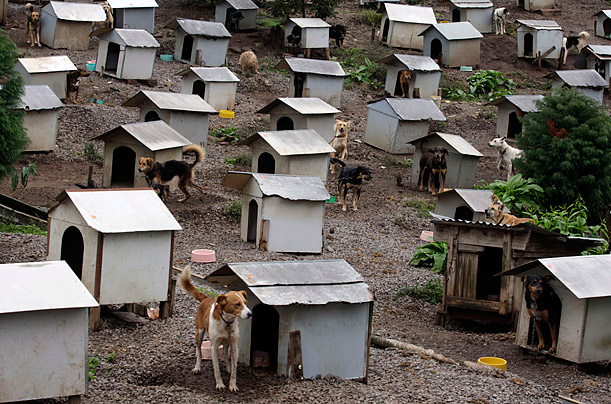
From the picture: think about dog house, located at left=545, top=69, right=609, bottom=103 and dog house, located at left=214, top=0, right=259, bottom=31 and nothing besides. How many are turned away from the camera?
0

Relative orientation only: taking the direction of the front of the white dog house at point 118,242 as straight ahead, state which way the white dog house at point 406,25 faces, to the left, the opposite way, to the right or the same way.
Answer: the same way

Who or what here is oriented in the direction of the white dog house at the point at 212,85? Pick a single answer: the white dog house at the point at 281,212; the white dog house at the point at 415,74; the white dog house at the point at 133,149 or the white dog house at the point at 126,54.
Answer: the white dog house at the point at 415,74

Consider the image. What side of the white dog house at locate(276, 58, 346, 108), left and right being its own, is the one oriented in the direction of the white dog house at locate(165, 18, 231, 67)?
right

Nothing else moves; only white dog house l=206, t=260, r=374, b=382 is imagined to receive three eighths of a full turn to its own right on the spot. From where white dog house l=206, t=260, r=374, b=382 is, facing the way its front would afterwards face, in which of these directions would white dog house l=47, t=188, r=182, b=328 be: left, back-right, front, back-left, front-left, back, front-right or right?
front-left

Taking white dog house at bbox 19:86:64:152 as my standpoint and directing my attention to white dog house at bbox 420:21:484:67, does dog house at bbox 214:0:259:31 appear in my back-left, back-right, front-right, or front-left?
front-left

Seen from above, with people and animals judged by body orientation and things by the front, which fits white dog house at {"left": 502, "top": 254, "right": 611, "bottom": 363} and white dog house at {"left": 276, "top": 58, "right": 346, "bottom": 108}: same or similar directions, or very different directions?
same or similar directions

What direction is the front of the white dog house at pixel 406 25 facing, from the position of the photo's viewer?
facing the viewer and to the left of the viewer

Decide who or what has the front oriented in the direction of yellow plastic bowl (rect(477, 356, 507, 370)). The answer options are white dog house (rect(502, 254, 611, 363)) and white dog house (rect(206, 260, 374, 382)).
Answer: white dog house (rect(502, 254, 611, 363))

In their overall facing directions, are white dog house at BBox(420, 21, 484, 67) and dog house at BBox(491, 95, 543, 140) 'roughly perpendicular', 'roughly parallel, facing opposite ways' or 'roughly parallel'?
roughly parallel

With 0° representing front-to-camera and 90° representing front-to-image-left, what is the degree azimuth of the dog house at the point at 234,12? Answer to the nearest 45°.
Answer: approximately 45°

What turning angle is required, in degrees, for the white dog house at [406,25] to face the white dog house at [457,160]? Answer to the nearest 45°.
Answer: approximately 45° to its left

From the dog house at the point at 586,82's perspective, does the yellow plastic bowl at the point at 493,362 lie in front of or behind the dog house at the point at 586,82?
in front

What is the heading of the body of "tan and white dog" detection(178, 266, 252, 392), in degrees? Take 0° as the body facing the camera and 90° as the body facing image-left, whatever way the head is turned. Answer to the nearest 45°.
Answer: approximately 315°

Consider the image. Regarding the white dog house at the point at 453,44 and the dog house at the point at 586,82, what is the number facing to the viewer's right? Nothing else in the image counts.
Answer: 0
